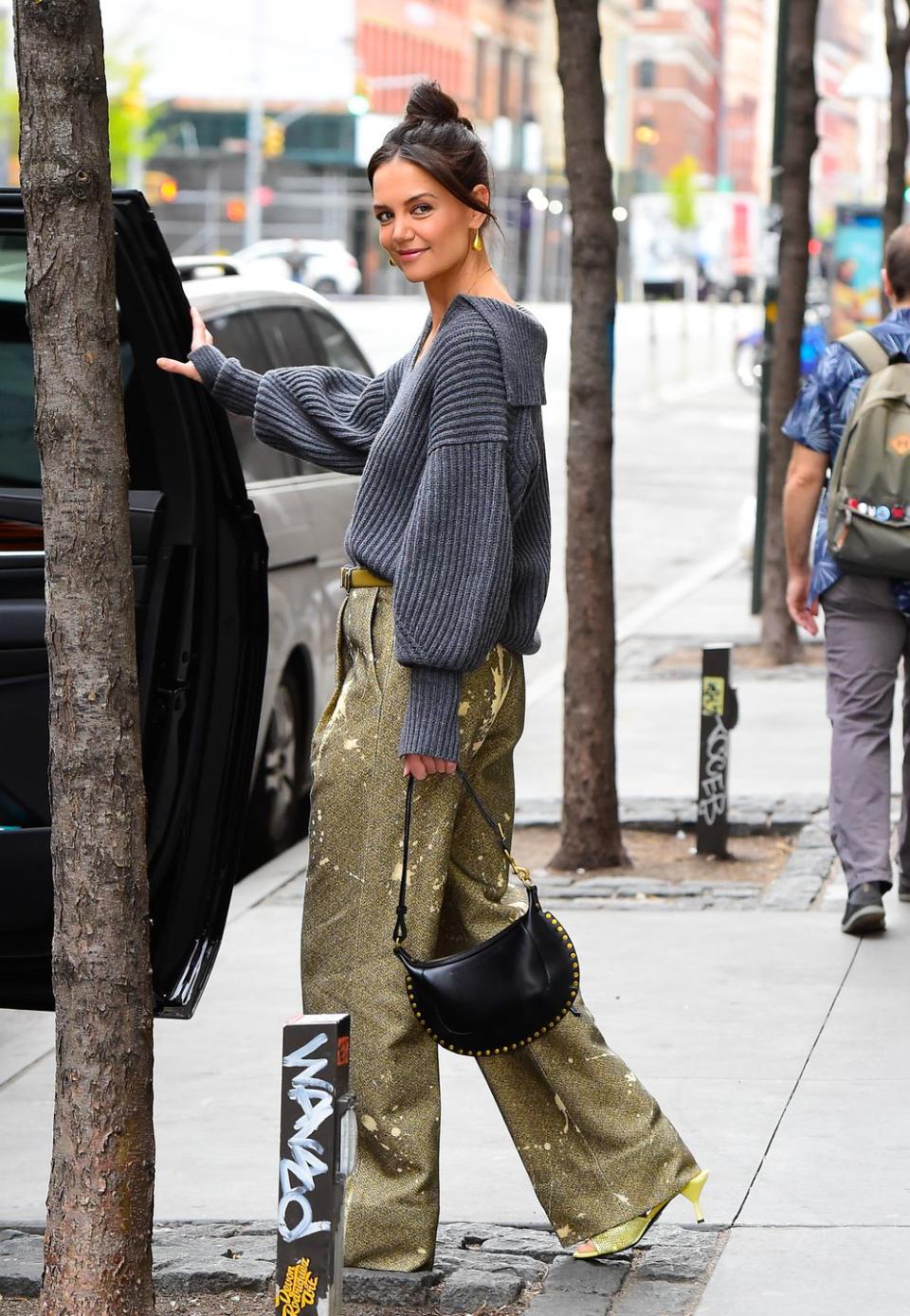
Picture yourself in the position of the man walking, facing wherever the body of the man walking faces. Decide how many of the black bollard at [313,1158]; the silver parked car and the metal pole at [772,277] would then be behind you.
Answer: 1

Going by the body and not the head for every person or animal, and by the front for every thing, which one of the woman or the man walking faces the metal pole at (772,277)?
the man walking

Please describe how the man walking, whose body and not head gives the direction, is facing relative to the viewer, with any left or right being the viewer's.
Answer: facing away from the viewer

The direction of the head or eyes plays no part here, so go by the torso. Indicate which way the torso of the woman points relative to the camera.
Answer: to the viewer's left

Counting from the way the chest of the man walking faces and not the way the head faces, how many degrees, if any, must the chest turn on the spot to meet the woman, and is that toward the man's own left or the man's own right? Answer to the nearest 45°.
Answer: approximately 180°

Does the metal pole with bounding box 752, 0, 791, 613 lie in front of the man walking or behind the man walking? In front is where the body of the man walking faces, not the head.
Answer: in front

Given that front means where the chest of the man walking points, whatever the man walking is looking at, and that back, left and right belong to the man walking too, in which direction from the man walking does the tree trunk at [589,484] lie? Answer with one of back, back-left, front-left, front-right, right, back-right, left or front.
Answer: front-left

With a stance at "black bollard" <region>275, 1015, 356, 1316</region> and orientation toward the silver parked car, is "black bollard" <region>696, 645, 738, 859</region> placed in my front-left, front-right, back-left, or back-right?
front-right

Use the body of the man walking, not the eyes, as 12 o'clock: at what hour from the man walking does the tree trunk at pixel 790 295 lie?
The tree trunk is roughly at 12 o'clock from the man walking.

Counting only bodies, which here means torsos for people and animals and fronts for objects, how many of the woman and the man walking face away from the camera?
1

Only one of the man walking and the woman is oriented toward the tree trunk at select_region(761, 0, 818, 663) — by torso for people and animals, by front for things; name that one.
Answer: the man walking

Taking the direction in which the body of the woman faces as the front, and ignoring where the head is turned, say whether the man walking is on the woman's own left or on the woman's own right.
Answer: on the woman's own right
